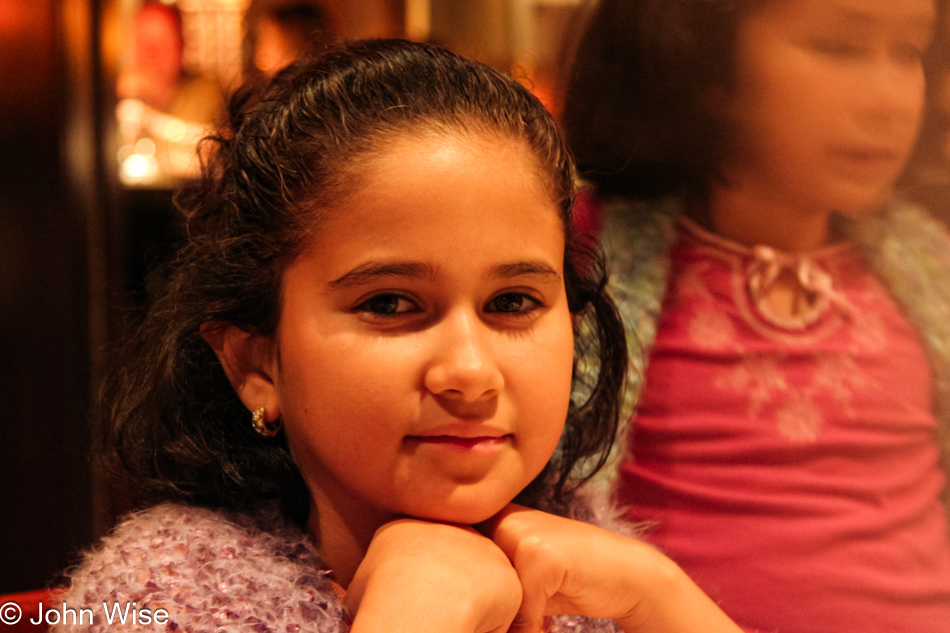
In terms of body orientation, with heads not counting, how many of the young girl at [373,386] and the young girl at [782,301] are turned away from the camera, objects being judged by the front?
0

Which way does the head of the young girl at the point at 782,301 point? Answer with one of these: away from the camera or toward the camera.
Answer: toward the camera

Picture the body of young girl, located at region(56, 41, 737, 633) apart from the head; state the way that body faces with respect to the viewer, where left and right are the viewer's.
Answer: facing the viewer and to the right of the viewer

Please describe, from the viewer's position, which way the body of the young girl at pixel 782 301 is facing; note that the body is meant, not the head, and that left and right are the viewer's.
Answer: facing the viewer
